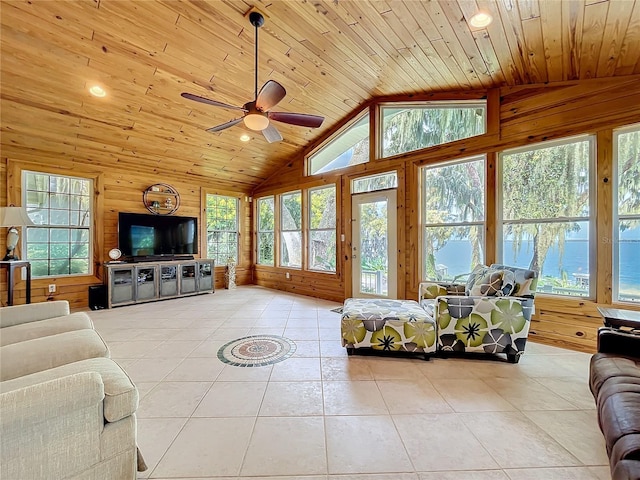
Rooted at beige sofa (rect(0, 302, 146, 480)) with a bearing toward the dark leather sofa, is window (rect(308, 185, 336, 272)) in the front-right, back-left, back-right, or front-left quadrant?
front-left

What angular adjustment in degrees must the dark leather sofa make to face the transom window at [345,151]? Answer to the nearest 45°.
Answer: approximately 45° to its right

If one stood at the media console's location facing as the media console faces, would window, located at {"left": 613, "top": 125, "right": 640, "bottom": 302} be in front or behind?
in front

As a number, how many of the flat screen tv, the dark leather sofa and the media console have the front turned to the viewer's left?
1

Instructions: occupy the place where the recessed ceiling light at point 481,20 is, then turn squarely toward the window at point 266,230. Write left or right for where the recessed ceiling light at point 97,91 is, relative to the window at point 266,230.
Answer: left

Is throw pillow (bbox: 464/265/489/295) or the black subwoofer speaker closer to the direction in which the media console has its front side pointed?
the throw pillow

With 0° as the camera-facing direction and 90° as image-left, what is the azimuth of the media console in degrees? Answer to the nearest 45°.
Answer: approximately 315°

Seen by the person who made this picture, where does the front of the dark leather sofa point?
facing to the left of the viewer

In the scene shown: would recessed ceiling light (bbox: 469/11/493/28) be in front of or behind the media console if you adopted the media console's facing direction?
in front

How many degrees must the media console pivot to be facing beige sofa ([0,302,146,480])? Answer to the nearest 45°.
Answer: approximately 45° to its right

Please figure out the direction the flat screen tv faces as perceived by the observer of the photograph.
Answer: facing the viewer and to the right of the viewer
